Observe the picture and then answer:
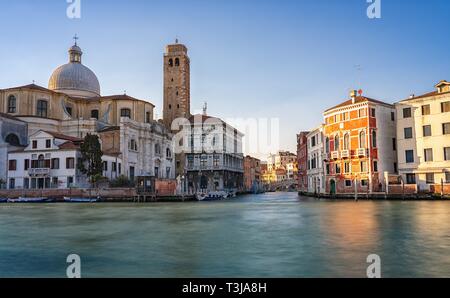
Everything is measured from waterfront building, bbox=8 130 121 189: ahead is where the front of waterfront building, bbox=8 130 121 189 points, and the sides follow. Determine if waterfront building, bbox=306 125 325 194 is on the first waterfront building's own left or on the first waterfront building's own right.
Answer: on the first waterfront building's own left

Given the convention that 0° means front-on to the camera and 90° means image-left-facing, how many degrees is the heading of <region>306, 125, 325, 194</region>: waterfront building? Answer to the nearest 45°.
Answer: approximately 45°
